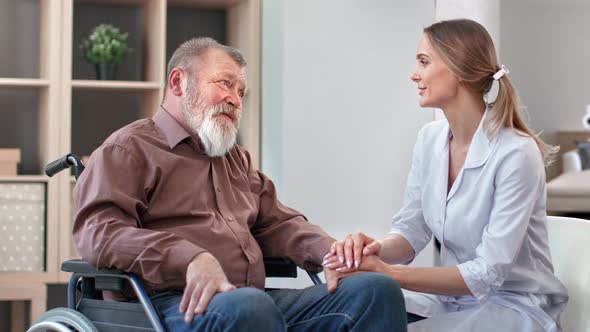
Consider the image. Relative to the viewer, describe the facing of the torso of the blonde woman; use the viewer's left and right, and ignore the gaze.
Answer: facing the viewer and to the left of the viewer

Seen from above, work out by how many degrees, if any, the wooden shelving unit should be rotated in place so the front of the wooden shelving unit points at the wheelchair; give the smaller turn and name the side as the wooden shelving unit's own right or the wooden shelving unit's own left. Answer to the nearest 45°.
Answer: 0° — it already faces it

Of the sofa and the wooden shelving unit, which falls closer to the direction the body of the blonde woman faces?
the wooden shelving unit

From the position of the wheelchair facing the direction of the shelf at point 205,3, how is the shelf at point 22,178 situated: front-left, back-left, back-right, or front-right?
front-left

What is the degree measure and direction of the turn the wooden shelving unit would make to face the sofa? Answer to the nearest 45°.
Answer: approximately 135° to its left

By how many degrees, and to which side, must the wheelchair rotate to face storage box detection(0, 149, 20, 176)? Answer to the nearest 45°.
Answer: approximately 135° to its left

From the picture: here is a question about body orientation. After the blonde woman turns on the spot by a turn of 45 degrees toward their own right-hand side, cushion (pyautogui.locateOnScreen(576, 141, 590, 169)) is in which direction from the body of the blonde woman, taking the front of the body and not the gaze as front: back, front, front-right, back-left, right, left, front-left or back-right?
right

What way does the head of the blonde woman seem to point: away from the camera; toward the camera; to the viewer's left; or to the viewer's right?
to the viewer's left

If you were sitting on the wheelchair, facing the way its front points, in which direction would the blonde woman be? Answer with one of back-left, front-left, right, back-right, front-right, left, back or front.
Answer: front-left

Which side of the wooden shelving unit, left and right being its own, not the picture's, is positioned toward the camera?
front

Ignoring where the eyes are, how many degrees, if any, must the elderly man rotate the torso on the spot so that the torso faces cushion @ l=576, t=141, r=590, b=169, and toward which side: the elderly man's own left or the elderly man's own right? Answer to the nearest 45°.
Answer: approximately 90° to the elderly man's own left

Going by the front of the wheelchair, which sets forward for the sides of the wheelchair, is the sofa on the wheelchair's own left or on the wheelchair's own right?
on the wheelchair's own left
